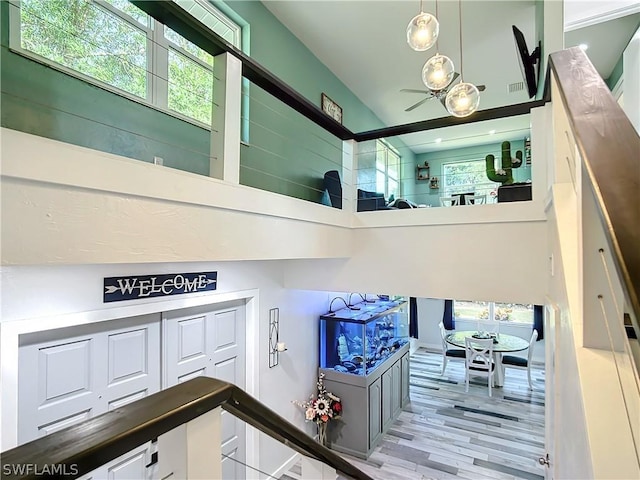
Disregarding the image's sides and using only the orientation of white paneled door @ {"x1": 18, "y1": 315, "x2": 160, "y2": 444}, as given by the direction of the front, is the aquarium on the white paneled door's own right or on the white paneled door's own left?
on the white paneled door's own left

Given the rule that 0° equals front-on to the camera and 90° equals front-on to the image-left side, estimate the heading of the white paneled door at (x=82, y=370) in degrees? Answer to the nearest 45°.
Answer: approximately 315°

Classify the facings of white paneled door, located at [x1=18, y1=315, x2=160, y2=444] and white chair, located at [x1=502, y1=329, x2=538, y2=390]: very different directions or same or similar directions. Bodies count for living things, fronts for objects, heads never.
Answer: very different directions

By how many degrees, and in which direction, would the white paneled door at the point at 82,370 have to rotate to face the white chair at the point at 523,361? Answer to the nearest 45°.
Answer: approximately 45° to its left

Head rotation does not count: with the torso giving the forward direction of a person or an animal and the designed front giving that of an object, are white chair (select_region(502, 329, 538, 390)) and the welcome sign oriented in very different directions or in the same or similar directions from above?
very different directions

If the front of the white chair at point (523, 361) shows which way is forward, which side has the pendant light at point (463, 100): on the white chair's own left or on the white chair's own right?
on the white chair's own left

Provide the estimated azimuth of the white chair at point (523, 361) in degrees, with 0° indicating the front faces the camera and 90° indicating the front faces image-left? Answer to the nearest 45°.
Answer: approximately 90°

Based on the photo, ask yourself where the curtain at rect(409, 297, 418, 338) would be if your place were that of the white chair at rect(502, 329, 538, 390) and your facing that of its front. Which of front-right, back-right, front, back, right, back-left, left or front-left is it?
front-right

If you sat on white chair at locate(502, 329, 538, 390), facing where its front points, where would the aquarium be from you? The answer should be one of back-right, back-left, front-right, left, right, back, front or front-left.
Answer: front-left

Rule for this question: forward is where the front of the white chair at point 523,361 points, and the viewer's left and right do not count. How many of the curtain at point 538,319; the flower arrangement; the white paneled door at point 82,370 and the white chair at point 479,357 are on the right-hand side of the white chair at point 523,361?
1
